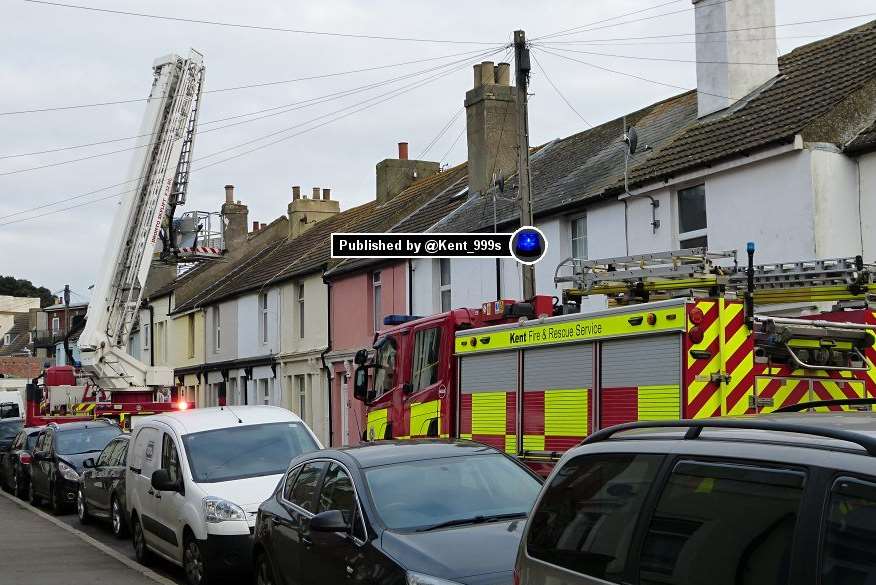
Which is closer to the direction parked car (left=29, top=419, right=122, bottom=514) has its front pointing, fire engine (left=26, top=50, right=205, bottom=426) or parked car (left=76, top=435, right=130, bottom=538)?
the parked car

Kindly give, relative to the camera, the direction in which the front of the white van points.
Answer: facing the viewer and to the right of the viewer

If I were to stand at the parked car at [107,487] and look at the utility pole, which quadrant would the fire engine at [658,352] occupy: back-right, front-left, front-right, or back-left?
front-right

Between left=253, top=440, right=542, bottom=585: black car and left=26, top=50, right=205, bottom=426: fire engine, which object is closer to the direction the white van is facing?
the black car

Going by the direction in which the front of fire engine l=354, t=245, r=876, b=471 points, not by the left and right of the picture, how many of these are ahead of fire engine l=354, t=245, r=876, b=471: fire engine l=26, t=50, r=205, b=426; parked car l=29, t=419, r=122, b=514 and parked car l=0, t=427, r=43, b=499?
3

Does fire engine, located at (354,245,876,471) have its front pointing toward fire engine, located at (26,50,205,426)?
yes

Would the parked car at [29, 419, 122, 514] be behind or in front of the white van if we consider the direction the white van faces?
behind

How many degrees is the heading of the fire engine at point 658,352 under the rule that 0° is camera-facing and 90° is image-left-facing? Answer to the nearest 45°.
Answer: approximately 135°

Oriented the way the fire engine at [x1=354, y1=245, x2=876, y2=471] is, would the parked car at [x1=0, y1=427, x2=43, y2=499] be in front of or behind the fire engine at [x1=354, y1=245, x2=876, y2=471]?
in front

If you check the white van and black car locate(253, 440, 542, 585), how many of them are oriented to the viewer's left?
0

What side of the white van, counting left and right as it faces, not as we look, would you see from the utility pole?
left

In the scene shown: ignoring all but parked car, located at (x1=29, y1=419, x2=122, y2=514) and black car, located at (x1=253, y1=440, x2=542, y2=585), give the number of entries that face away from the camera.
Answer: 0

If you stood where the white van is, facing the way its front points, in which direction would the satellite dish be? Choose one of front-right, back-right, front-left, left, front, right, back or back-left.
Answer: left

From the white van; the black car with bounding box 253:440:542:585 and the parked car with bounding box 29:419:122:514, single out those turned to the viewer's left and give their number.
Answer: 0

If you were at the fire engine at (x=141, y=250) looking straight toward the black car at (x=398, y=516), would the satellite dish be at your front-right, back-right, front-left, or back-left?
front-left

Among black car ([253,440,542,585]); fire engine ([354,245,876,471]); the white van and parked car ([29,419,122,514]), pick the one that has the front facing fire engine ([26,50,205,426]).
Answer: fire engine ([354,245,876,471])
